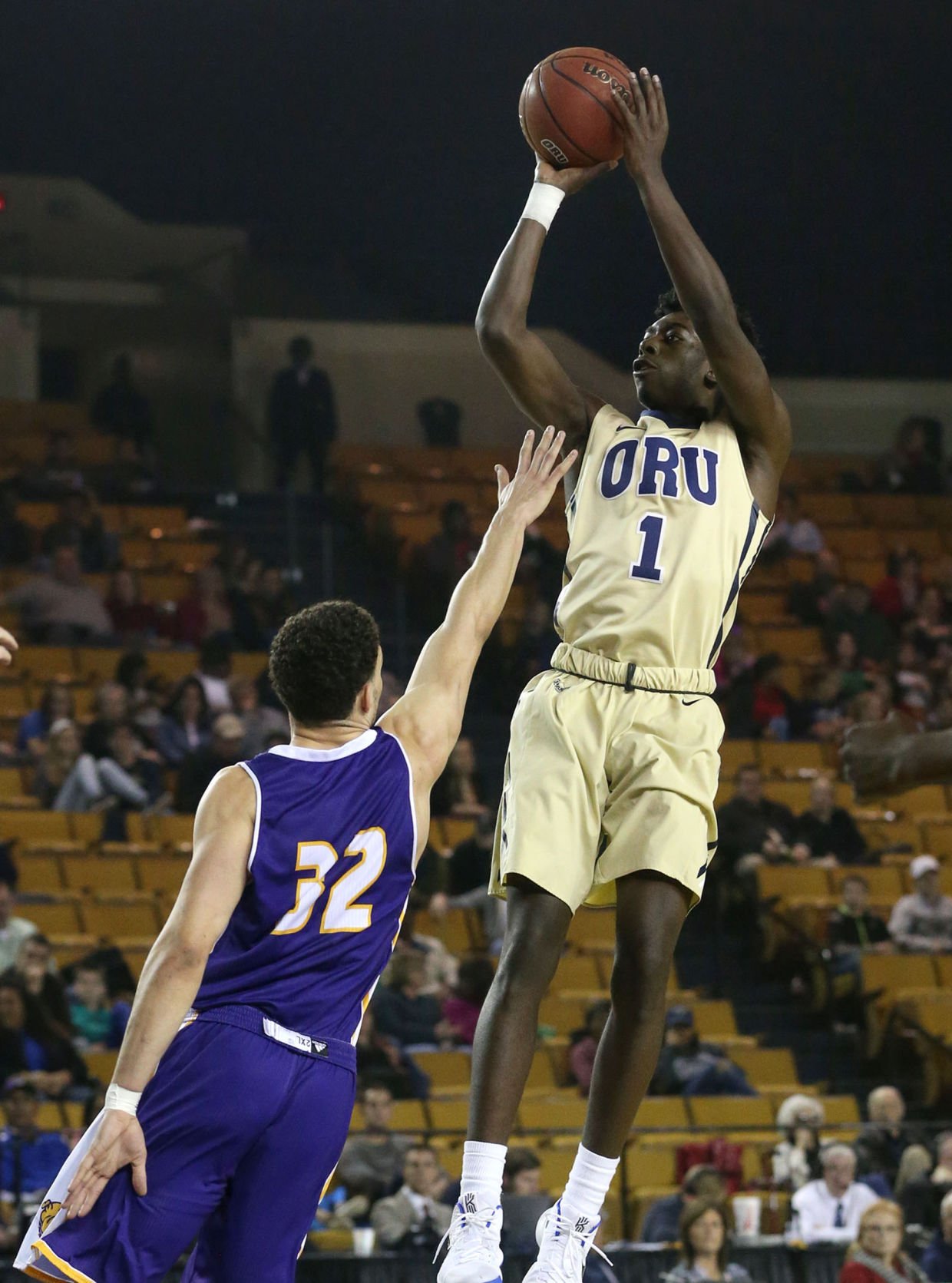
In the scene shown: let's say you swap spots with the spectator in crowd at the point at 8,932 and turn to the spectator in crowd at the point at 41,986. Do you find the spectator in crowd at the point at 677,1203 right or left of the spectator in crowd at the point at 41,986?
left

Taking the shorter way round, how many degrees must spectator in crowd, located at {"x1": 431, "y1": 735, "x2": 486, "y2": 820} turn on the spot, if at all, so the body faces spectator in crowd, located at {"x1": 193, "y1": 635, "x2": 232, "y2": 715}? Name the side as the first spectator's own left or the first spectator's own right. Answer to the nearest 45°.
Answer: approximately 90° to the first spectator's own right

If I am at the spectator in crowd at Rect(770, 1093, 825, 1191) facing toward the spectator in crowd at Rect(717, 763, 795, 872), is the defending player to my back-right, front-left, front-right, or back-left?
back-left

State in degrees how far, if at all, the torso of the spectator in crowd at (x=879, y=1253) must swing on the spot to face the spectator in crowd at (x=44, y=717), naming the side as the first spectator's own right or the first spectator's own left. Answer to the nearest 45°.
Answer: approximately 135° to the first spectator's own right

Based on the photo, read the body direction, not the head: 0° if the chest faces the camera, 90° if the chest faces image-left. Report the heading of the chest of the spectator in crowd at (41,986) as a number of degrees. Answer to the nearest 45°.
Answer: approximately 0°

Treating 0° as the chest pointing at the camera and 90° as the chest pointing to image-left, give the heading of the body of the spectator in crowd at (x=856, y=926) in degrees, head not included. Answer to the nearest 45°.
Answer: approximately 0°

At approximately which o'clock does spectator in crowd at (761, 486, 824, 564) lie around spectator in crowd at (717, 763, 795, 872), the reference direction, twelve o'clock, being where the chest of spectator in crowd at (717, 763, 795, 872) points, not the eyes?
spectator in crowd at (761, 486, 824, 564) is roughly at 6 o'clock from spectator in crowd at (717, 763, 795, 872).

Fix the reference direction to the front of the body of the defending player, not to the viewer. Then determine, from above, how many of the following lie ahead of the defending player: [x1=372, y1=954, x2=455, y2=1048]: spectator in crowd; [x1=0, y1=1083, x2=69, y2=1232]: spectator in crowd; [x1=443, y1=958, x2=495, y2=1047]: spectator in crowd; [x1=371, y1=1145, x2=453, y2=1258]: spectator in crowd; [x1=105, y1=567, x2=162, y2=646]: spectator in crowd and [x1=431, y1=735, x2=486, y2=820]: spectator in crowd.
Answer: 6

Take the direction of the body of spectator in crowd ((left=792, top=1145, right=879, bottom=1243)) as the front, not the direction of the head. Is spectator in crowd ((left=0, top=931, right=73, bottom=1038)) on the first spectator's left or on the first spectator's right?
on the first spectator's right

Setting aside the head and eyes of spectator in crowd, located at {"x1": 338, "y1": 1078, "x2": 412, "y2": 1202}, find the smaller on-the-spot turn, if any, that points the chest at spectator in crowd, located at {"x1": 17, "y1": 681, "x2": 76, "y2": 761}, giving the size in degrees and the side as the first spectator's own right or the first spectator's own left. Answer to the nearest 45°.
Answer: approximately 135° to the first spectator's own right

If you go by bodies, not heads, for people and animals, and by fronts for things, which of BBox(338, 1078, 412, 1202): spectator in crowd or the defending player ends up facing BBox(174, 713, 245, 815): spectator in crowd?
the defending player
